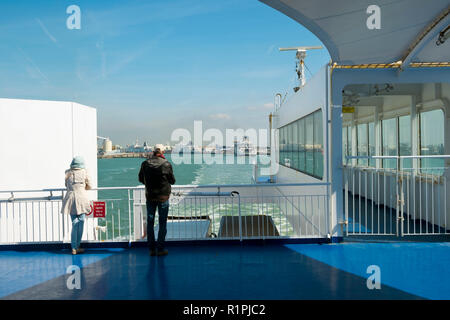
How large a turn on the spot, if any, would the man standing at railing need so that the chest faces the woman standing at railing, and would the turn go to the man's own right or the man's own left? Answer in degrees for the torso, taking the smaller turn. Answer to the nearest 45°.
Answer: approximately 45° to the man's own left

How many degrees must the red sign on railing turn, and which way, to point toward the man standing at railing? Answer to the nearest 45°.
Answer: approximately 45° to its left

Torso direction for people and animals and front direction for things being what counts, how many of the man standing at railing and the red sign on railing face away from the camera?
1

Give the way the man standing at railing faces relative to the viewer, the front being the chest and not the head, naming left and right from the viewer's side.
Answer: facing away from the viewer

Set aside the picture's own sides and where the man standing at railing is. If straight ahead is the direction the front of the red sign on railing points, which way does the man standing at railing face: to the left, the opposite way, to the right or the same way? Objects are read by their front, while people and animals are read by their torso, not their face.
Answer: the opposite way

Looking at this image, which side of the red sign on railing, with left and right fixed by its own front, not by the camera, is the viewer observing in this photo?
front

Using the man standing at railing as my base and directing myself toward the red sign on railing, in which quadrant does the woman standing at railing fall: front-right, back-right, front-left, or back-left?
front-left

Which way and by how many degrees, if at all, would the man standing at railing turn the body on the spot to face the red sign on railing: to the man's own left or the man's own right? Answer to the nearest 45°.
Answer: approximately 45° to the man's own left

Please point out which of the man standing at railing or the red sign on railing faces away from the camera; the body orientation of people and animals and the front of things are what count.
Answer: the man standing at railing
